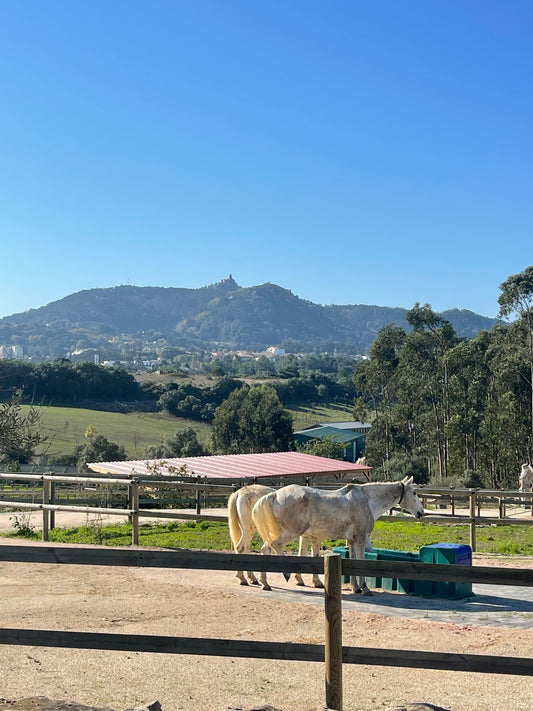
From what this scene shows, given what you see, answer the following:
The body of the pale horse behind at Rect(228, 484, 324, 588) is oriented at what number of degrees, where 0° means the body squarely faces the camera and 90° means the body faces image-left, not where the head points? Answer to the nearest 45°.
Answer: approximately 270°

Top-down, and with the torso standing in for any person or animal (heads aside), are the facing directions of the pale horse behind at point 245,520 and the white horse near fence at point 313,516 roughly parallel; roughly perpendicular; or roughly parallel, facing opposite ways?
roughly parallel

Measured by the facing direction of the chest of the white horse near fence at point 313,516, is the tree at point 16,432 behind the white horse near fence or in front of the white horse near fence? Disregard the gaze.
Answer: behind

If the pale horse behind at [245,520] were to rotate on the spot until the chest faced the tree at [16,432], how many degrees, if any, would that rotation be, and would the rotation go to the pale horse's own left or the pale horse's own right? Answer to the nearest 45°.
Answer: approximately 135° to the pale horse's own left

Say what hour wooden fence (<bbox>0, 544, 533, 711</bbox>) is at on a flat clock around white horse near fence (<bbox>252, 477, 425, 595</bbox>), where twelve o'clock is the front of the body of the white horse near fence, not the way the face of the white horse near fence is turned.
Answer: The wooden fence is roughly at 3 o'clock from the white horse near fence.

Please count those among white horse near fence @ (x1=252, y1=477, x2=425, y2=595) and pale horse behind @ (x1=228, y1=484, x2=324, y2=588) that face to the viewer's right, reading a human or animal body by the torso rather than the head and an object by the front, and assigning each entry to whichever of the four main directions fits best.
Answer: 2

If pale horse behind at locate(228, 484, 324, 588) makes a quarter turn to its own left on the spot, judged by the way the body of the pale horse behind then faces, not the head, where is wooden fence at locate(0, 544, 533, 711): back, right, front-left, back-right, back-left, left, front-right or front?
back

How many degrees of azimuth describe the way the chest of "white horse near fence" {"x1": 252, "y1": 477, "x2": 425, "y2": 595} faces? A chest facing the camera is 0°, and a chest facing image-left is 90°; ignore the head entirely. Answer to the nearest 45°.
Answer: approximately 270°
